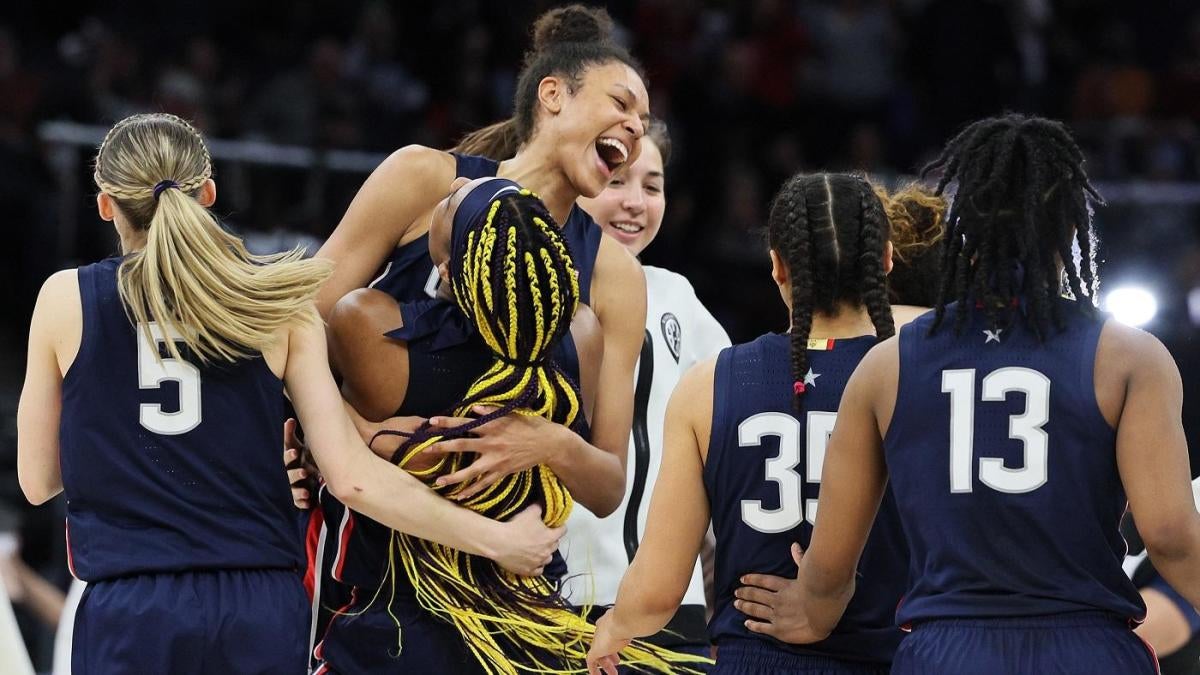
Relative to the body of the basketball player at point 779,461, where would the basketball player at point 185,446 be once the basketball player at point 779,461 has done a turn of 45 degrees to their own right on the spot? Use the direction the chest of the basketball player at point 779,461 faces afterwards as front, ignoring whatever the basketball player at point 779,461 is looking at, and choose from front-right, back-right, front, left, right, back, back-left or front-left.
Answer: back-left

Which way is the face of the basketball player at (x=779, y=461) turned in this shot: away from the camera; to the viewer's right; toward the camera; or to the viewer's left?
away from the camera

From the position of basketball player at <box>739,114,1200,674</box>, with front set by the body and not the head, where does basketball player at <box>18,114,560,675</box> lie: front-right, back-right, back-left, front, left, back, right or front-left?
left

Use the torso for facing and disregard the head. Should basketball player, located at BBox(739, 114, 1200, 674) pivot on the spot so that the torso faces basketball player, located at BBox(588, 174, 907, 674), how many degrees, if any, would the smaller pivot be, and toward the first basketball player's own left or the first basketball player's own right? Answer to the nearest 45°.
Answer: approximately 45° to the first basketball player's own left

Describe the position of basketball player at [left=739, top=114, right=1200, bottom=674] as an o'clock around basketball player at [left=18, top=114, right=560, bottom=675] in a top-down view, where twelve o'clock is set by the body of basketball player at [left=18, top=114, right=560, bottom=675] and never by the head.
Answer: basketball player at [left=739, top=114, right=1200, bottom=674] is roughly at 4 o'clock from basketball player at [left=18, top=114, right=560, bottom=675].

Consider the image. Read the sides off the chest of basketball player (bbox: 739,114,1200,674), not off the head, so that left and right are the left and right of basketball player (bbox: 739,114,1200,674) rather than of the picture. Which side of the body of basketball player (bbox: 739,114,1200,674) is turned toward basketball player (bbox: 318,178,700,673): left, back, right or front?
left

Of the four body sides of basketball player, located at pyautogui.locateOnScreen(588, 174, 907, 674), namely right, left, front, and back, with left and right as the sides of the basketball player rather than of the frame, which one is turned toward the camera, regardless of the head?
back

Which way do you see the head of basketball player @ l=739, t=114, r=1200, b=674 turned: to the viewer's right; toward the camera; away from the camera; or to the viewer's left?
away from the camera

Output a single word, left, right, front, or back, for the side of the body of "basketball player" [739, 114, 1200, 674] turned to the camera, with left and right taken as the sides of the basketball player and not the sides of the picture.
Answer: back

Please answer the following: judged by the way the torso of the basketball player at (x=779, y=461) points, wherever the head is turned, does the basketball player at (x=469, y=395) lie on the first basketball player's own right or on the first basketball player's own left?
on the first basketball player's own left

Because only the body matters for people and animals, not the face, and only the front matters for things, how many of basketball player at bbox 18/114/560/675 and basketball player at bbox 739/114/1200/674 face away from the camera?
2

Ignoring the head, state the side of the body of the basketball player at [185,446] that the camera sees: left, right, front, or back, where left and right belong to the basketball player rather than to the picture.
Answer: back
